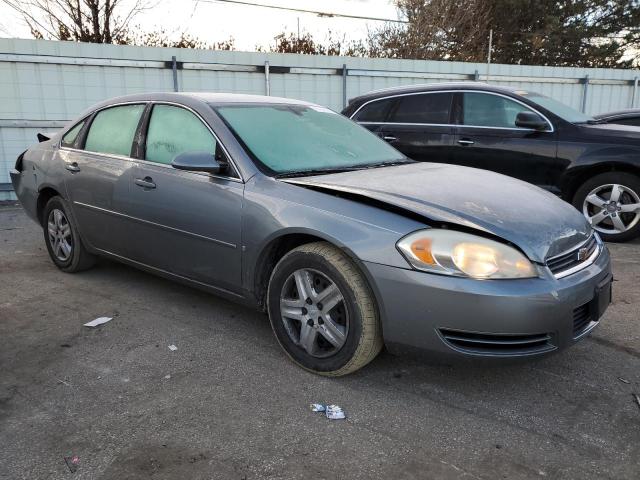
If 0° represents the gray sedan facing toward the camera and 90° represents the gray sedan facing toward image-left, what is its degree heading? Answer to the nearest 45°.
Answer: approximately 315°

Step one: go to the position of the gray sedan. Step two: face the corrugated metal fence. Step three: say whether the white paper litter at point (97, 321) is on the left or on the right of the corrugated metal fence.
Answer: left

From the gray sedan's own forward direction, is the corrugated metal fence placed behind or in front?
behind

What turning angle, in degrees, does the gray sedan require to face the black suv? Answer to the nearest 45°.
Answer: approximately 90° to its left
